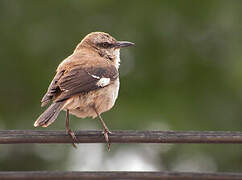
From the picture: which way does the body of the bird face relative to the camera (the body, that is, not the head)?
to the viewer's right
